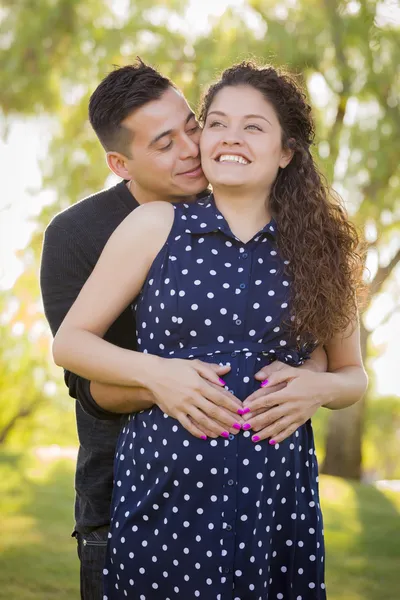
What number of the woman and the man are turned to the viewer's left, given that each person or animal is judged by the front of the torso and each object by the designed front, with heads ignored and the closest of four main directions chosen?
0

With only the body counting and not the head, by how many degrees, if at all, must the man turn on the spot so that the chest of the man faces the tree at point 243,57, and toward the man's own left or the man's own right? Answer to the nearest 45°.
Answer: approximately 135° to the man's own left

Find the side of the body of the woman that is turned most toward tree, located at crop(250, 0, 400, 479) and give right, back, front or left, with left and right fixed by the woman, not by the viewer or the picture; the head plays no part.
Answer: back

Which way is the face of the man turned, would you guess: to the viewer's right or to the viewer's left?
to the viewer's right

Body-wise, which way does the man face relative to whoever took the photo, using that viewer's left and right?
facing the viewer and to the right of the viewer

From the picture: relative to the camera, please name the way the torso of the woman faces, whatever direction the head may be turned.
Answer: toward the camera

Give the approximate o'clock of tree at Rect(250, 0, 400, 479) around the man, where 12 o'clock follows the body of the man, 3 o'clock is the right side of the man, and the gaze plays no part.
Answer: The tree is roughly at 8 o'clock from the man.

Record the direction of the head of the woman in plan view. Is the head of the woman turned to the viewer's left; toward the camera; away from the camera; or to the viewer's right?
toward the camera

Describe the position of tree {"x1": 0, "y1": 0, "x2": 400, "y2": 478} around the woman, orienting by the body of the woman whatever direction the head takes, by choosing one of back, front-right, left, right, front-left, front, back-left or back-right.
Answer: back
